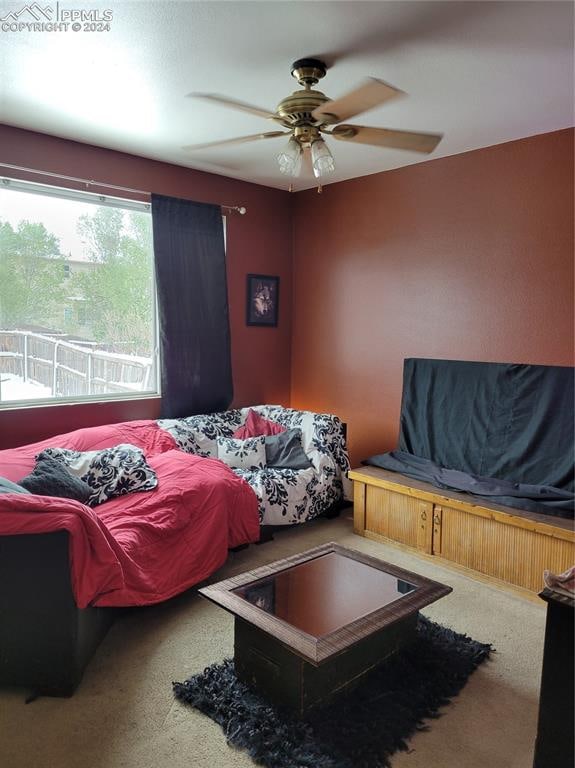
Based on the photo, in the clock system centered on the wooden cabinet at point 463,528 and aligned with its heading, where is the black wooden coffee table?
The black wooden coffee table is roughly at 11 o'clock from the wooden cabinet.

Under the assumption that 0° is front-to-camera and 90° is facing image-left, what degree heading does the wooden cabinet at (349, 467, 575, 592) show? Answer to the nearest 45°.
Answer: approximately 45°

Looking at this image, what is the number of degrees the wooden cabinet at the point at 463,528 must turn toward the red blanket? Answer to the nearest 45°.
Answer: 0° — it already faces it

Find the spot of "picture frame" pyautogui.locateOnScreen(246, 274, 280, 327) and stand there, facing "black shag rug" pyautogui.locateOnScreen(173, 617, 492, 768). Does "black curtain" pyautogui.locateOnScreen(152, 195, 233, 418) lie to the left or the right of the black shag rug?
right

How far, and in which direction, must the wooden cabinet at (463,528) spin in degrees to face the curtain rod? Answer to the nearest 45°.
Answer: approximately 45° to its right

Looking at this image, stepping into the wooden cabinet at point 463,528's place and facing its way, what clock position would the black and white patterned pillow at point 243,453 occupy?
The black and white patterned pillow is roughly at 2 o'clock from the wooden cabinet.

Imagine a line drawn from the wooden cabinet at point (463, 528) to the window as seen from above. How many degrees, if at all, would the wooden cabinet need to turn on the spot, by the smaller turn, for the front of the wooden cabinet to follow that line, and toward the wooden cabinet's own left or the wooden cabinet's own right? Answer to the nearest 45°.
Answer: approximately 45° to the wooden cabinet's own right

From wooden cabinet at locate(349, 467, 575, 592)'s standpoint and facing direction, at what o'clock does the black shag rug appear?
The black shag rug is roughly at 11 o'clock from the wooden cabinet.

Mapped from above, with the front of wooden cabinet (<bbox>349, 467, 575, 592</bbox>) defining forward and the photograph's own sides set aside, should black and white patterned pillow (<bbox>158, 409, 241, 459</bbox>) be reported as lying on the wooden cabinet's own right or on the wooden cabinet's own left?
on the wooden cabinet's own right
